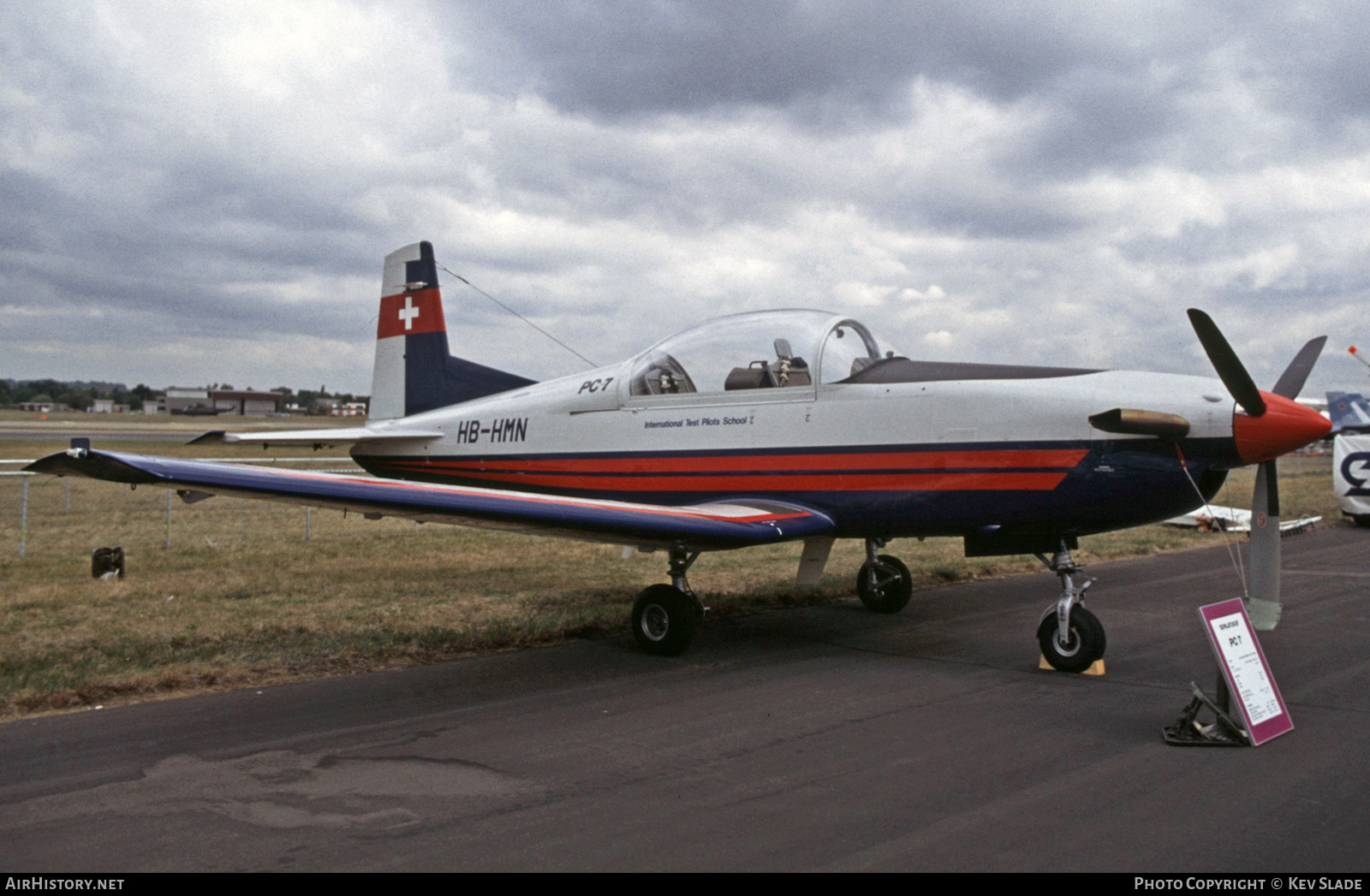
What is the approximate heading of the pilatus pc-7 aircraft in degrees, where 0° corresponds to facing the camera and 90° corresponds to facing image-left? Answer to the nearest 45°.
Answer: approximately 315°

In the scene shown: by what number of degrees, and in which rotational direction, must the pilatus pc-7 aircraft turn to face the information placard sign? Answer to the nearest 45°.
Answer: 0° — it already faces it
